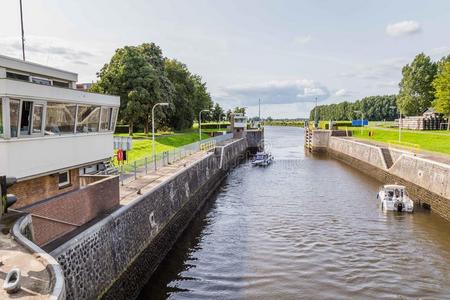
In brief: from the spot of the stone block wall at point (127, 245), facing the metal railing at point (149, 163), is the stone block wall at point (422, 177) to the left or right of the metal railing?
right

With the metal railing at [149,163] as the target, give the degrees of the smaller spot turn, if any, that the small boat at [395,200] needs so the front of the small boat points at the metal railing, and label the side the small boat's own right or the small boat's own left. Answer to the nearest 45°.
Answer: approximately 90° to the small boat's own left

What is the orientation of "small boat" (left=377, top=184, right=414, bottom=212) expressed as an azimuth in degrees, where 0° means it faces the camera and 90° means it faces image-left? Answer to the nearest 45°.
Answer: approximately 180°

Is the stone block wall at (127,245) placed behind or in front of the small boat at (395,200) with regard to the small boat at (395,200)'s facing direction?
behind
